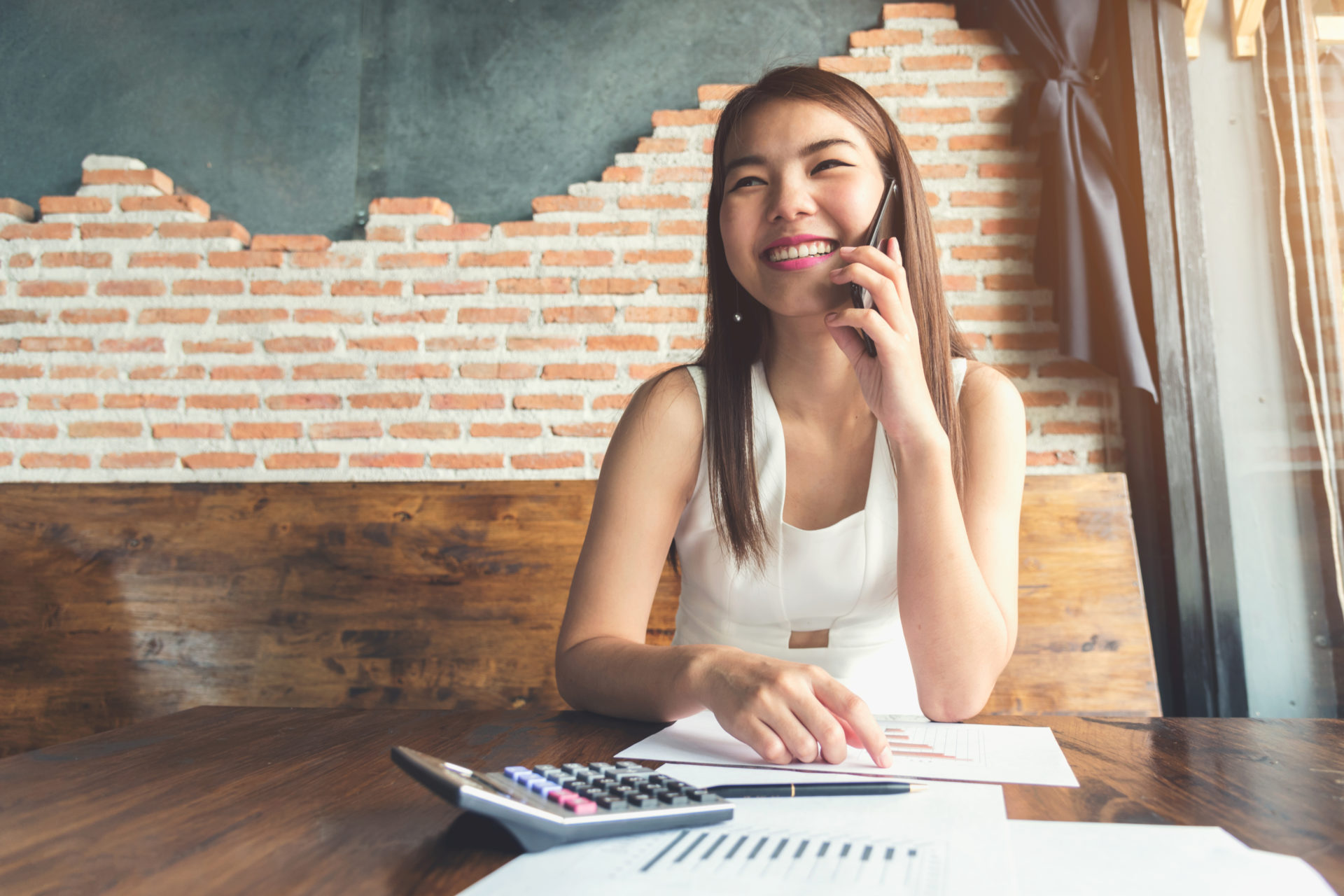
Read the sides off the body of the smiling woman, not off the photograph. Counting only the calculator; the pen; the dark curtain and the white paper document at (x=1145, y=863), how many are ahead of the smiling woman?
3

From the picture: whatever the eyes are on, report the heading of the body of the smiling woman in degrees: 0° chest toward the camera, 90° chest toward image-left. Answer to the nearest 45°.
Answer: approximately 0°

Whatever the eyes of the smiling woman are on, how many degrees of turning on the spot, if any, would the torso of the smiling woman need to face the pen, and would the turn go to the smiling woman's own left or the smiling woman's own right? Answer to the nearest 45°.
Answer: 0° — they already face it

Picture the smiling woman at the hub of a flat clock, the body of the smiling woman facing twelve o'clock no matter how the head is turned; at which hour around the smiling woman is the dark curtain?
The dark curtain is roughly at 7 o'clock from the smiling woman.

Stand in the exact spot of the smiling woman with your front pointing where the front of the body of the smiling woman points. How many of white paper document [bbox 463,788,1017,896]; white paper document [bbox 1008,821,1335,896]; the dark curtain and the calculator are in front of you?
3

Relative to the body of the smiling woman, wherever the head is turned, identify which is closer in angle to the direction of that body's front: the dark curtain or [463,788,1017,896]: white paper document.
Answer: the white paper document

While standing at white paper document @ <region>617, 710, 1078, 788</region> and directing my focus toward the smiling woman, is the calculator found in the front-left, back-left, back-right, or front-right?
back-left

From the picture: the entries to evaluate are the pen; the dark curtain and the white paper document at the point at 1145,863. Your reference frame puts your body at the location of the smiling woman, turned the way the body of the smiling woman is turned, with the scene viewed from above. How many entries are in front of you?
2

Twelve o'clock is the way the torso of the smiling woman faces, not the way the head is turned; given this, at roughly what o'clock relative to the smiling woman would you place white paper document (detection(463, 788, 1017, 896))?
The white paper document is roughly at 12 o'clock from the smiling woman.

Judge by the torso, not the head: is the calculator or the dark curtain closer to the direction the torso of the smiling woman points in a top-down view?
the calculator
